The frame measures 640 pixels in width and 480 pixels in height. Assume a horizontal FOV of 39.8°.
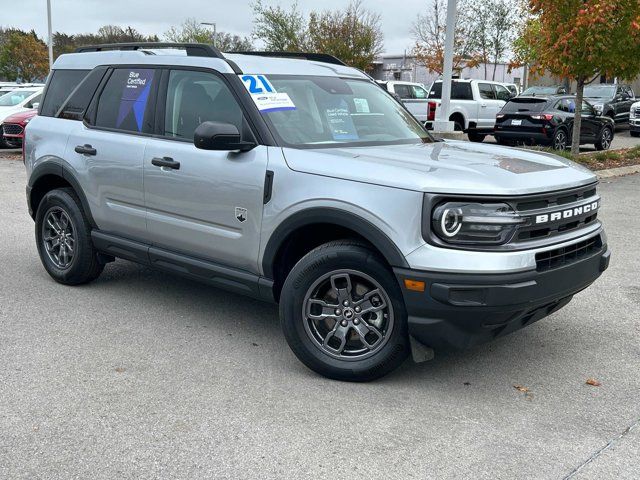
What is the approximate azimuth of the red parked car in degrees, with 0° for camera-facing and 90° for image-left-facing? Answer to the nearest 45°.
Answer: approximately 45°

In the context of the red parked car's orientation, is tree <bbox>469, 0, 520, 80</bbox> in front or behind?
behind

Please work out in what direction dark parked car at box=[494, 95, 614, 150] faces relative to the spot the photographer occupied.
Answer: facing away from the viewer and to the right of the viewer

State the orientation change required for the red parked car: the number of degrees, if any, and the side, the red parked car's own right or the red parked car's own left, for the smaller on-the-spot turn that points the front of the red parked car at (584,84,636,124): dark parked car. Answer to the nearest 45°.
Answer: approximately 135° to the red parked car's own left

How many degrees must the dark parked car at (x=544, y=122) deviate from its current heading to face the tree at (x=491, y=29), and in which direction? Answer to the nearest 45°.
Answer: approximately 45° to its left

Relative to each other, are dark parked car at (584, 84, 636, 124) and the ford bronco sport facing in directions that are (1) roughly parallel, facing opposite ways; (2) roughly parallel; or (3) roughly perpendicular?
roughly perpendicular

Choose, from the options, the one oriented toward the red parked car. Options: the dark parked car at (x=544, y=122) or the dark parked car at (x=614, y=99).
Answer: the dark parked car at (x=614, y=99)

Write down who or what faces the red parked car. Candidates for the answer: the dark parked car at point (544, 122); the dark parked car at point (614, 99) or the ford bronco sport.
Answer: the dark parked car at point (614, 99)

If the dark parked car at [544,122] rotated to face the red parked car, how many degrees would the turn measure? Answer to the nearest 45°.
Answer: approximately 135° to its left

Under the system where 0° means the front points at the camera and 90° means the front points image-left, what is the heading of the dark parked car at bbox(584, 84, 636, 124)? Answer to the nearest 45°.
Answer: approximately 45°

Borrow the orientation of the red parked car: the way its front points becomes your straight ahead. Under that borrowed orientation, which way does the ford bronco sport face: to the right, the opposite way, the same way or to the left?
to the left

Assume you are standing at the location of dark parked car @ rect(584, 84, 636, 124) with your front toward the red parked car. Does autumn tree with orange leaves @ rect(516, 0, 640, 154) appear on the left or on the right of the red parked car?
left
